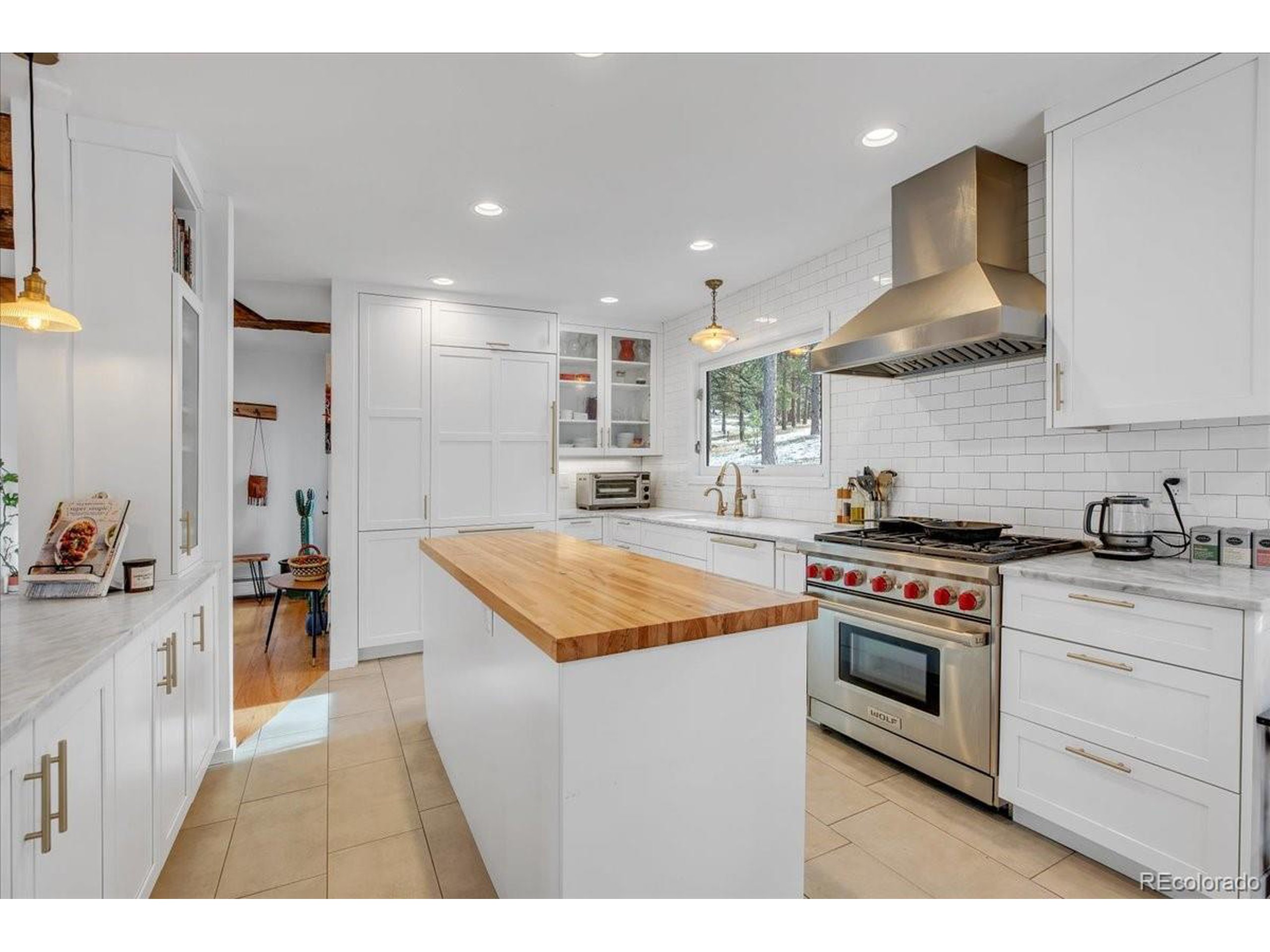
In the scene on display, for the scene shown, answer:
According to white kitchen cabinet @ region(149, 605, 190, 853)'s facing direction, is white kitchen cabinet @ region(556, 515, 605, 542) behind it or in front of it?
in front

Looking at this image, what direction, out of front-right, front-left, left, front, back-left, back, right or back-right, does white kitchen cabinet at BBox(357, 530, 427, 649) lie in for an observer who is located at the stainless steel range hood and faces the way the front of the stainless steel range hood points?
front-right

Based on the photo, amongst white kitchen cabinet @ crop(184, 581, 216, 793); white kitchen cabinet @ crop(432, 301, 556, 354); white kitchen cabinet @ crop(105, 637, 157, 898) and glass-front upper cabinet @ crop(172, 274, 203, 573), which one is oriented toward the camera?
white kitchen cabinet @ crop(432, 301, 556, 354)

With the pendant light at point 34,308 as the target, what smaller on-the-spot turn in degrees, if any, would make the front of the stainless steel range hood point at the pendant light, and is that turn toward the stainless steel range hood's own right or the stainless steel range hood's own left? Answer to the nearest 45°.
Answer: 0° — it already faces it

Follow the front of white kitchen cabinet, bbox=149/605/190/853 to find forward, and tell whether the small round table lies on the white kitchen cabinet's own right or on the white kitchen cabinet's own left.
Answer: on the white kitchen cabinet's own left

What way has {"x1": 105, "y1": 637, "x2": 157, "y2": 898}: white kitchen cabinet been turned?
to the viewer's right

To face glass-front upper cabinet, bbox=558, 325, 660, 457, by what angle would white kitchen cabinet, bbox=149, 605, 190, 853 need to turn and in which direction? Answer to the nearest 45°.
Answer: approximately 45° to its left

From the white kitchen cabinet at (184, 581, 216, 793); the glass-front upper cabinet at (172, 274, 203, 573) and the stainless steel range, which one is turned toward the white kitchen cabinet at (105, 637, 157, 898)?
the stainless steel range

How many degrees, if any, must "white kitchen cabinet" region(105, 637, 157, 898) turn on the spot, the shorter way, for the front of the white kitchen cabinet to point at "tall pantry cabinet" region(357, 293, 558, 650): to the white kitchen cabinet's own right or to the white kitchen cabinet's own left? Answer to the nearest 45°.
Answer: approximately 45° to the white kitchen cabinet's own left

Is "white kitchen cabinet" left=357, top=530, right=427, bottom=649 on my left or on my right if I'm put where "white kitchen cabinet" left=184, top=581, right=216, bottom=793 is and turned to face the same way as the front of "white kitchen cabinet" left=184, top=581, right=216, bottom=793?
on my left

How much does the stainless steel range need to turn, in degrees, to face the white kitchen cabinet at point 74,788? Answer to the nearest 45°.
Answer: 0° — it already faces it

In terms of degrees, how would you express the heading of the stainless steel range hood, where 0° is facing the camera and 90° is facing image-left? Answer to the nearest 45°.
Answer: approximately 45°

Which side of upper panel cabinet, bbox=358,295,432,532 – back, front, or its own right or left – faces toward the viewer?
front

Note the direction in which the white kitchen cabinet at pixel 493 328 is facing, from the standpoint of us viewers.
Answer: facing the viewer

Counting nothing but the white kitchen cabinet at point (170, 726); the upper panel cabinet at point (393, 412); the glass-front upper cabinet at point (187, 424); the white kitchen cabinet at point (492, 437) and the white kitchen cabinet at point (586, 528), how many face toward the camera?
3

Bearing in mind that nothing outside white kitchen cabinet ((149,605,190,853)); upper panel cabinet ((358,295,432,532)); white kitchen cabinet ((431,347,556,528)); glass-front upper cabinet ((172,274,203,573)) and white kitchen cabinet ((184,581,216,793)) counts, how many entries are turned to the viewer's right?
3

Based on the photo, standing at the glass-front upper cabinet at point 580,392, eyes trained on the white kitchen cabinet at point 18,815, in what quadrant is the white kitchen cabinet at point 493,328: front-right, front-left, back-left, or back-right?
front-right

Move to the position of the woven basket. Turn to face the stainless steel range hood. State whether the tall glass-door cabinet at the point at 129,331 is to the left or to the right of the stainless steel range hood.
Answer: right
